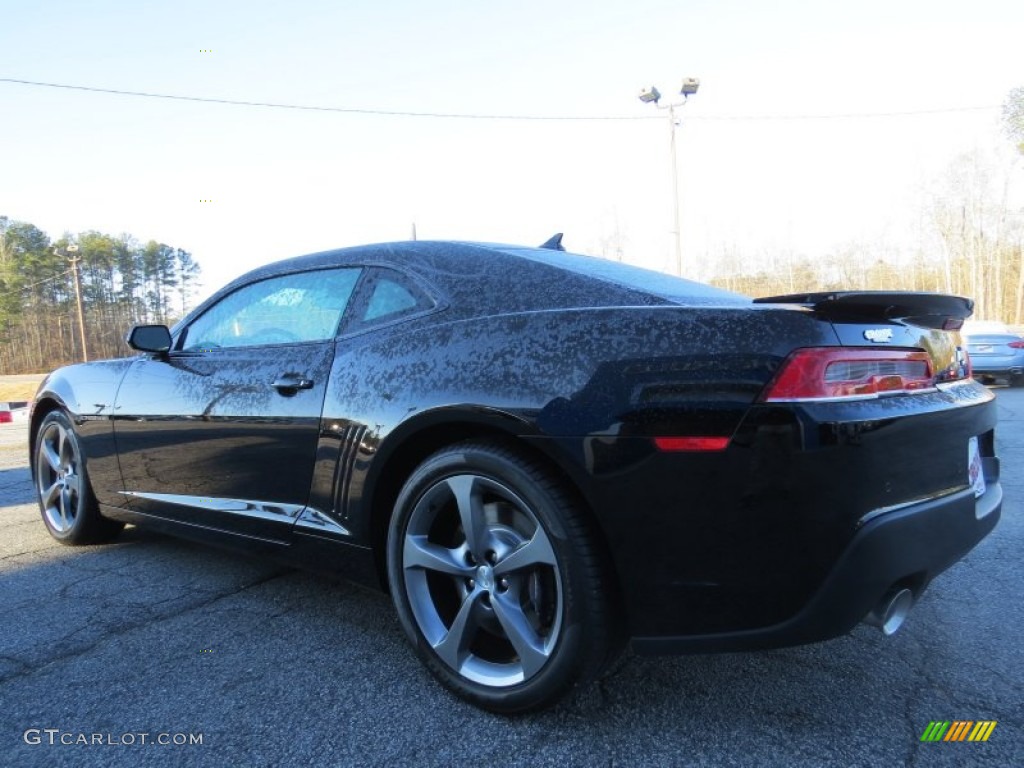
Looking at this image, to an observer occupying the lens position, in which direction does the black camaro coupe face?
facing away from the viewer and to the left of the viewer
